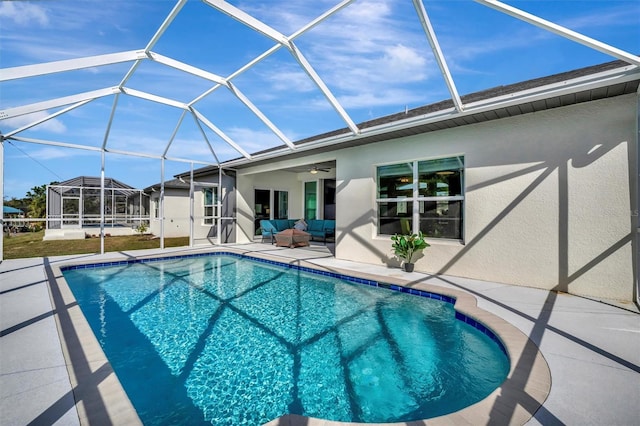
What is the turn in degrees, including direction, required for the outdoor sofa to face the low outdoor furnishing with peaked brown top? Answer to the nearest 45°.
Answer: approximately 45° to its right

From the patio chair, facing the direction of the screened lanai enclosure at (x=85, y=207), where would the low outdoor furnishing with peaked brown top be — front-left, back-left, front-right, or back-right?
back-left

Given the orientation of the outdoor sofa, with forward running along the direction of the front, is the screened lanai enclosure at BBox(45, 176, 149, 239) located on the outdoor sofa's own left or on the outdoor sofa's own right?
on the outdoor sofa's own right

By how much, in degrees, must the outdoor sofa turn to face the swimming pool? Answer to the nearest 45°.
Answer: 0° — it already faces it

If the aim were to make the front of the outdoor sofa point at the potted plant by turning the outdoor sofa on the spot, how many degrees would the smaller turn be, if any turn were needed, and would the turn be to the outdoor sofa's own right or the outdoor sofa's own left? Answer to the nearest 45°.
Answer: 0° — it already faces it

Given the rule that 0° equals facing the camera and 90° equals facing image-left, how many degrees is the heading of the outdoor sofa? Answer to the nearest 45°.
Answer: approximately 0°
